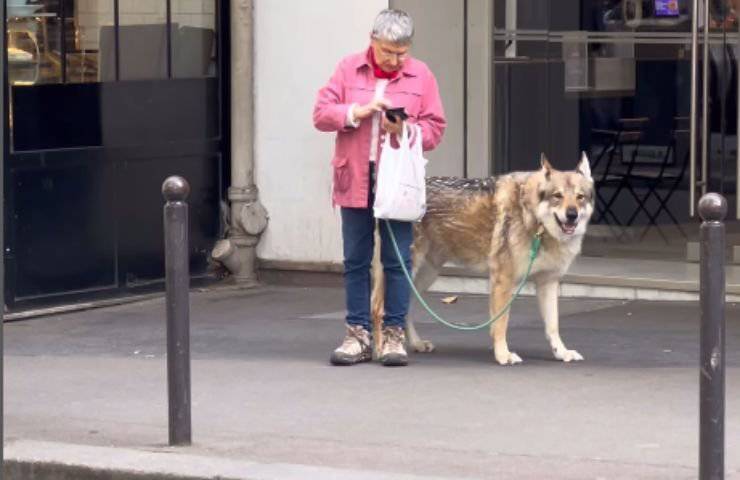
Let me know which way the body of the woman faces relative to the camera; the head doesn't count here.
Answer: toward the camera

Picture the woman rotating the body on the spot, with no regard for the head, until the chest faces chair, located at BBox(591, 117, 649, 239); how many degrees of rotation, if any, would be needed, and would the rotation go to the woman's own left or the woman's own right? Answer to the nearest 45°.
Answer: approximately 180°

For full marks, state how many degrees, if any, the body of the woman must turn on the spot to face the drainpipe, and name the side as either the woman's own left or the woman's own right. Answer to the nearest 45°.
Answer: approximately 180°

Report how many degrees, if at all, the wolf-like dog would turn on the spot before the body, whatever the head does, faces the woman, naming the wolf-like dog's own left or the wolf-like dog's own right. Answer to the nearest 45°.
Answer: approximately 135° to the wolf-like dog's own right

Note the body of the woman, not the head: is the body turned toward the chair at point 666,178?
no

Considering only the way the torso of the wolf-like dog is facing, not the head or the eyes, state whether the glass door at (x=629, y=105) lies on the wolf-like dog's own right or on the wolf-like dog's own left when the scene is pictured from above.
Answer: on the wolf-like dog's own left

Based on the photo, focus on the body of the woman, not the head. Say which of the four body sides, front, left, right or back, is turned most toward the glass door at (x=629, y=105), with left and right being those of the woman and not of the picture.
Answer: back

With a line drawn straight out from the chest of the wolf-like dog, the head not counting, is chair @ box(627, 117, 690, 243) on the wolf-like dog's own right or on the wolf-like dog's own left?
on the wolf-like dog's own left

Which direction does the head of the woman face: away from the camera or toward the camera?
toward the camera

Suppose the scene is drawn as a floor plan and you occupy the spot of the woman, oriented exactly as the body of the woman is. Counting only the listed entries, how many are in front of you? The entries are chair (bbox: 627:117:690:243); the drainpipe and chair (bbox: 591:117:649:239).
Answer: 0

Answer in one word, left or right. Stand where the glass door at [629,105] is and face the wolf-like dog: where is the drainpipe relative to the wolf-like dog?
right

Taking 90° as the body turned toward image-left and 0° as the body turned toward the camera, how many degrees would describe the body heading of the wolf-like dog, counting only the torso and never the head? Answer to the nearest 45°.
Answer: approximately 315°

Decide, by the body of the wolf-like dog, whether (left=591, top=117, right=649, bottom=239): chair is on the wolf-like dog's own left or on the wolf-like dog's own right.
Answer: on the wolf-like dog's own left

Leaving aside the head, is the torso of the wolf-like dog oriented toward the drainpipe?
no

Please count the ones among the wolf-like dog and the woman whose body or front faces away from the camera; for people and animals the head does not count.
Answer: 0
